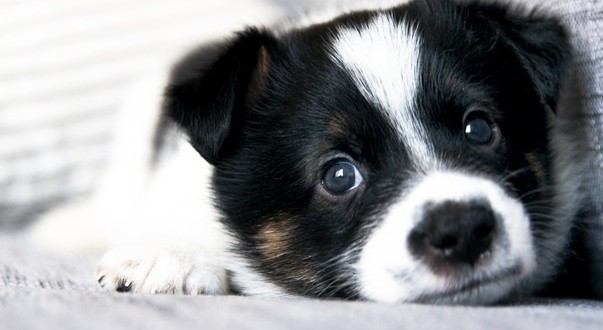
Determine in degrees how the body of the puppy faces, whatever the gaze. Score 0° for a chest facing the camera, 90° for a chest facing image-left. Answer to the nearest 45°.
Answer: approximately 0°
